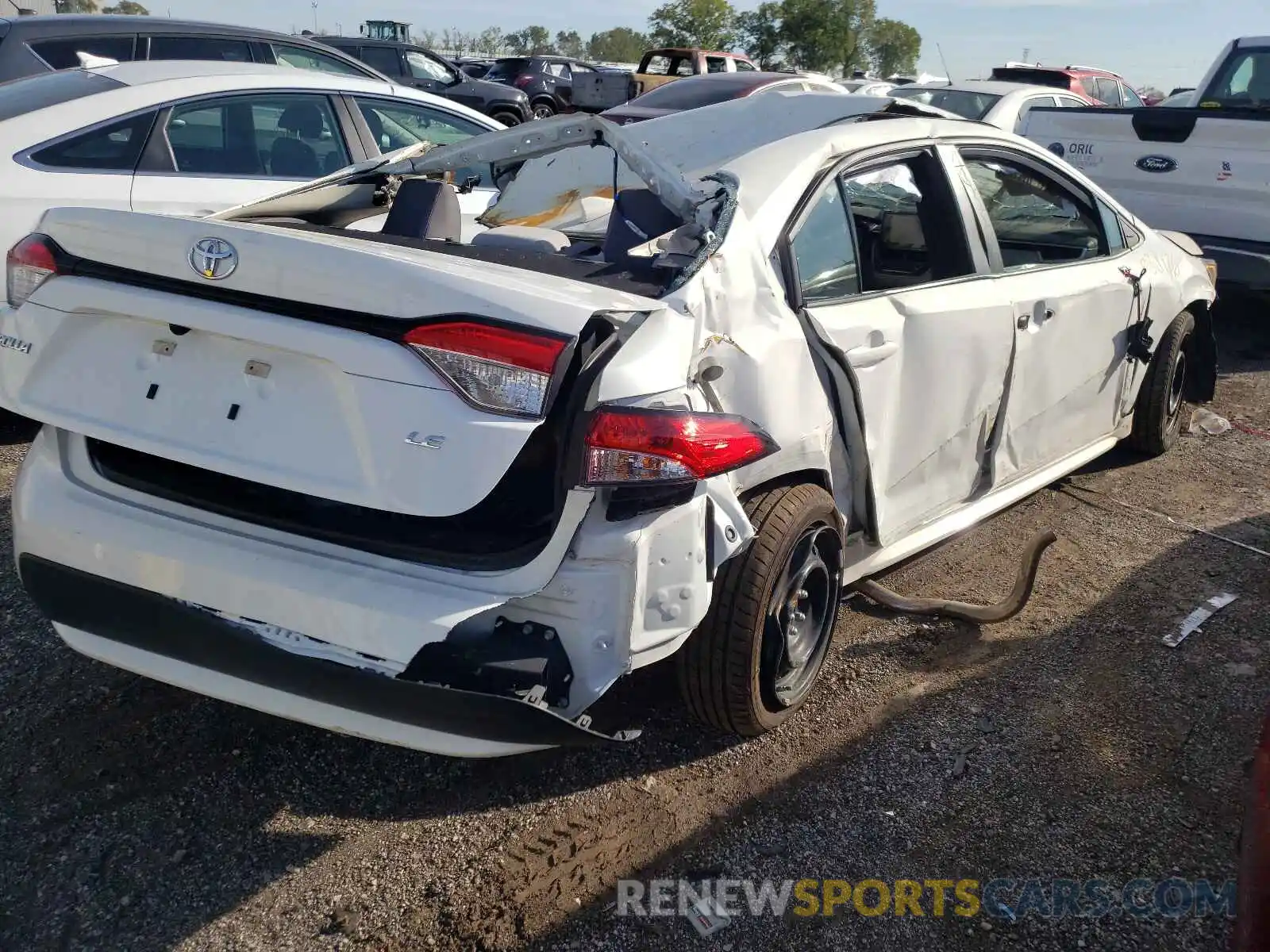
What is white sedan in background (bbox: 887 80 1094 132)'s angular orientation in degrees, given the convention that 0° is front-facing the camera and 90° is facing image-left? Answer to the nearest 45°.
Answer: approximately 225°

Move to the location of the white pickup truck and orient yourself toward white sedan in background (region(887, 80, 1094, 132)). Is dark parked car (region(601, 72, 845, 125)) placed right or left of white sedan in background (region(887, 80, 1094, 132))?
left

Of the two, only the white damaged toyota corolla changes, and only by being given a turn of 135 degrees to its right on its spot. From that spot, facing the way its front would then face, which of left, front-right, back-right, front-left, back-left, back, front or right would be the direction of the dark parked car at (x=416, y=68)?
back

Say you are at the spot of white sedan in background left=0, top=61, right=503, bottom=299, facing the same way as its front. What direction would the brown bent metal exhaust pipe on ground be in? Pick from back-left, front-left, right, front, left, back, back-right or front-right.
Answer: right

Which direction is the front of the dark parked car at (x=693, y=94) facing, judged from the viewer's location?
facing away from the viewer and to the right of the viewer

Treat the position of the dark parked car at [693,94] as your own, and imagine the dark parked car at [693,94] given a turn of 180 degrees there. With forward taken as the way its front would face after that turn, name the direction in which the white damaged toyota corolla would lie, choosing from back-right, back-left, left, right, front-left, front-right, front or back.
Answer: front-left
